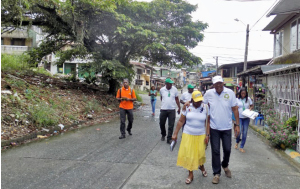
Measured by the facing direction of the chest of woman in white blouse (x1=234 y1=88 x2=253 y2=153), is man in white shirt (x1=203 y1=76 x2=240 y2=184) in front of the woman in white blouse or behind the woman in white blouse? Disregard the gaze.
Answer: in front

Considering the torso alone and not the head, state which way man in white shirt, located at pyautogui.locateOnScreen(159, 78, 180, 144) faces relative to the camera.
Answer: toward the camera

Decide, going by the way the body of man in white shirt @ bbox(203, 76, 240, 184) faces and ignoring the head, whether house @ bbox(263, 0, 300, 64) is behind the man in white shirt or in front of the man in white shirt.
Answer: behind

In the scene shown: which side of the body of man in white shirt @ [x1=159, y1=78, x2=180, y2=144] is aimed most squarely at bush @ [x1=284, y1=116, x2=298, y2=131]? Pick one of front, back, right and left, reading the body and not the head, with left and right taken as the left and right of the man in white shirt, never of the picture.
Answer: left

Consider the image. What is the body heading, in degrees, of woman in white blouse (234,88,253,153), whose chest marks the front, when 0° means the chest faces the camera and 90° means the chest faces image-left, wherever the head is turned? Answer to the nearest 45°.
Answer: approximately 0°
